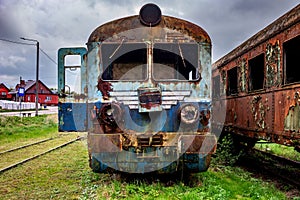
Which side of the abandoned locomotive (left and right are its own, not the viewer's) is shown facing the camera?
front

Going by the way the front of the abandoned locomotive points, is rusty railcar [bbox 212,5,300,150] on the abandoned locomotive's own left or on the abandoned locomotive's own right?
on the abandoned locomotive's own left
